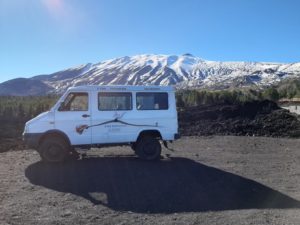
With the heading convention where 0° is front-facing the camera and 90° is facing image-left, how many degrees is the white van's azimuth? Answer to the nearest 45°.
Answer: approximately 90°
